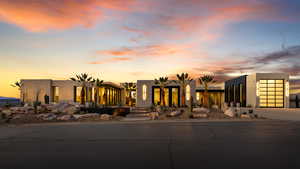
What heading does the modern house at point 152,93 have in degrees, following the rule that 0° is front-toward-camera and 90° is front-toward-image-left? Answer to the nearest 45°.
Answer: approximately 0°

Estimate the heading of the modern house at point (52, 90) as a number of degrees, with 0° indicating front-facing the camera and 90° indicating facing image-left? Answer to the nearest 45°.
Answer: approximately 0°

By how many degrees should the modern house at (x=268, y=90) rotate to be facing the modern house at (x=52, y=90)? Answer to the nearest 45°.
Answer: approximately 90° to its right
